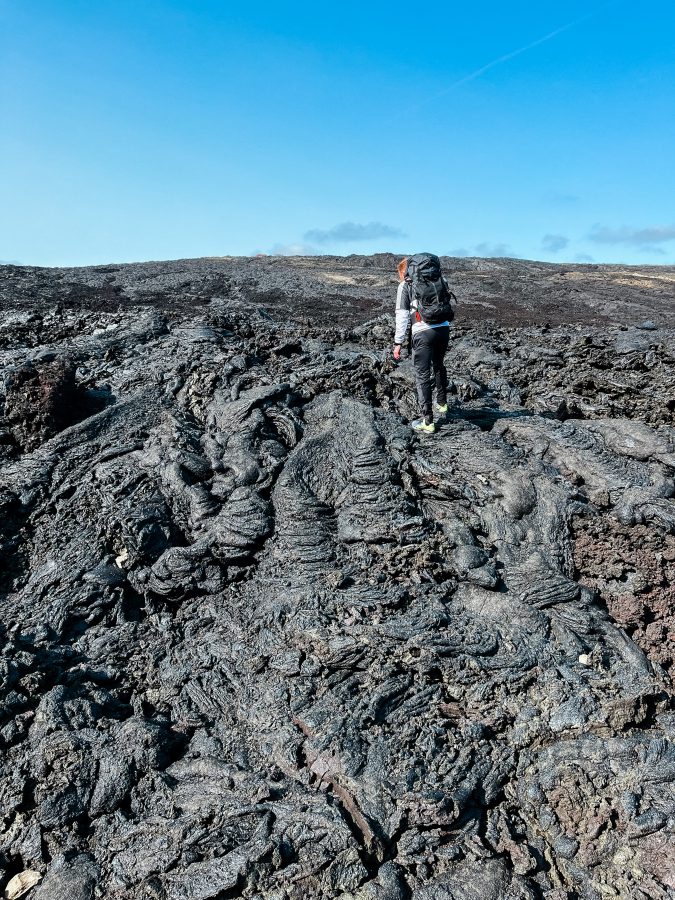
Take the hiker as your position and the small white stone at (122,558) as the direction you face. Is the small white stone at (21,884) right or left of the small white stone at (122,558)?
left

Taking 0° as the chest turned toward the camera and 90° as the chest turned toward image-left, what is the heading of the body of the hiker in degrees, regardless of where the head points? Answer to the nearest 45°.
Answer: approximately 135°

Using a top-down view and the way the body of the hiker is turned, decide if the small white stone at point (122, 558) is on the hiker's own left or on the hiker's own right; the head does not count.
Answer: on the hiker's own left
